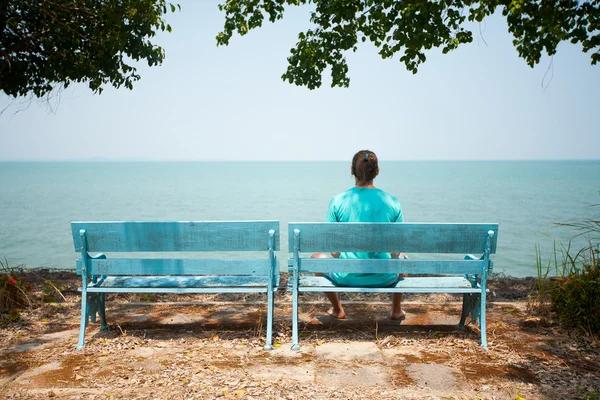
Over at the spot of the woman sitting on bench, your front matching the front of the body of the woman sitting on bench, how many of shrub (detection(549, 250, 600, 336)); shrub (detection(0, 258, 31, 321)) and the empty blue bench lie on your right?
1

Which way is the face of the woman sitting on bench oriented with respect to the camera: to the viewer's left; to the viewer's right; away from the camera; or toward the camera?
away from the camera

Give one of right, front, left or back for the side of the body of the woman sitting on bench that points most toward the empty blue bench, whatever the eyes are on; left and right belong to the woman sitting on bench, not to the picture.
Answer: left

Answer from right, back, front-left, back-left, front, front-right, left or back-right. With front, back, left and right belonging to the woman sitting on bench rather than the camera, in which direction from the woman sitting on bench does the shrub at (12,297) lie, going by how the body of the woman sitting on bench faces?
left

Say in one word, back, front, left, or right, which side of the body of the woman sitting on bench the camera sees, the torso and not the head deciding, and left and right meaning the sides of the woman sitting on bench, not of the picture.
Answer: back

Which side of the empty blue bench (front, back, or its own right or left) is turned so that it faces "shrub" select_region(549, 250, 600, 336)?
right

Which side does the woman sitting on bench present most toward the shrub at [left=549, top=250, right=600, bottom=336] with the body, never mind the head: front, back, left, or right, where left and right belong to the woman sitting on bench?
right

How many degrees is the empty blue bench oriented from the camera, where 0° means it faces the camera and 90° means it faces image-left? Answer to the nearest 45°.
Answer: approximately 180°

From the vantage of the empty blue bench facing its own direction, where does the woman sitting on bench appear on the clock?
The woman sitting on bench is roughly at 3 o'clock from the empty blue bench.

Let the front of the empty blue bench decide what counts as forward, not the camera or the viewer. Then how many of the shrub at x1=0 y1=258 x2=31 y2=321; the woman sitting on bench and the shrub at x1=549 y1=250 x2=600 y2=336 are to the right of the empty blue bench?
2

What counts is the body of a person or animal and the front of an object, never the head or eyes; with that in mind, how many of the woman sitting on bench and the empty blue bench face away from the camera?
2
